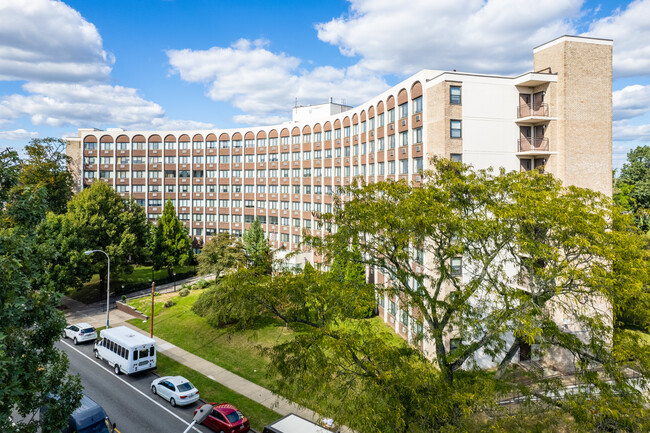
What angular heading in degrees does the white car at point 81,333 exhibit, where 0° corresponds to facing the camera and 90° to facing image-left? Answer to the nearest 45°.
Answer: approximately 135°

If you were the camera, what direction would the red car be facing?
facing away from the viewer and to the left of the viewer

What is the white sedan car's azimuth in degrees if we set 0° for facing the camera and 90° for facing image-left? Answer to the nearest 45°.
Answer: approximately 135°

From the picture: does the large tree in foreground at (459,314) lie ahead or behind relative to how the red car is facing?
behind

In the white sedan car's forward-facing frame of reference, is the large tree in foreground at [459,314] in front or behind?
behind

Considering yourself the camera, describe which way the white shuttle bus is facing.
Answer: facing away from the viewer and to the left of the viewer

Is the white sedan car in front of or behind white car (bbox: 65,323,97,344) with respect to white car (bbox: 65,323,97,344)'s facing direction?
behind
